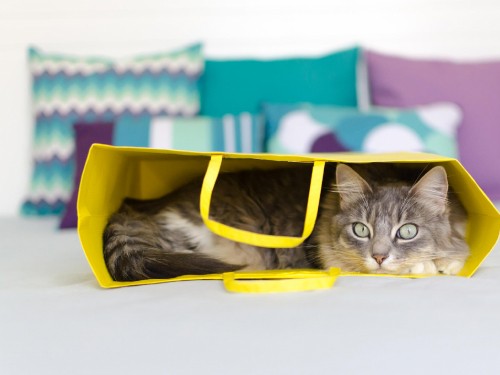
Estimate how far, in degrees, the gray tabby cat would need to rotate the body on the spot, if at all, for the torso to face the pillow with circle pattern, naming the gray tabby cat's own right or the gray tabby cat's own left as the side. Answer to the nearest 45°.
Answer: approximately 90° to the gray tabby cat's own left

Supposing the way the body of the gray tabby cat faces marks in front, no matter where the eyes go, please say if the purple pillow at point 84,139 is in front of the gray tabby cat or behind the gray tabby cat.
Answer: behind

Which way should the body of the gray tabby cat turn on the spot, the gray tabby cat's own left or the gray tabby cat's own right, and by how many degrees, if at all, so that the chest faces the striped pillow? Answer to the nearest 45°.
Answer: approximately 135° to the gray tabby cat's own left

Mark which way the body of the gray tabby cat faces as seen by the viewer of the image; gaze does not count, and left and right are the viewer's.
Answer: facing to the right of the viewer

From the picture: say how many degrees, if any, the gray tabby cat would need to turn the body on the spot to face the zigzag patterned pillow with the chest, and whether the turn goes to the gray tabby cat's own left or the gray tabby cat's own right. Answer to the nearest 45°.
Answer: approximately 135° to the gray tabby cat's own left

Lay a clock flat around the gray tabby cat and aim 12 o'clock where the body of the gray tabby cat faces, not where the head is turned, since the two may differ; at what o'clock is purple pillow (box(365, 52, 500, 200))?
The purple pillow is roughly at 10 o'clock from the gray tabby cat.
